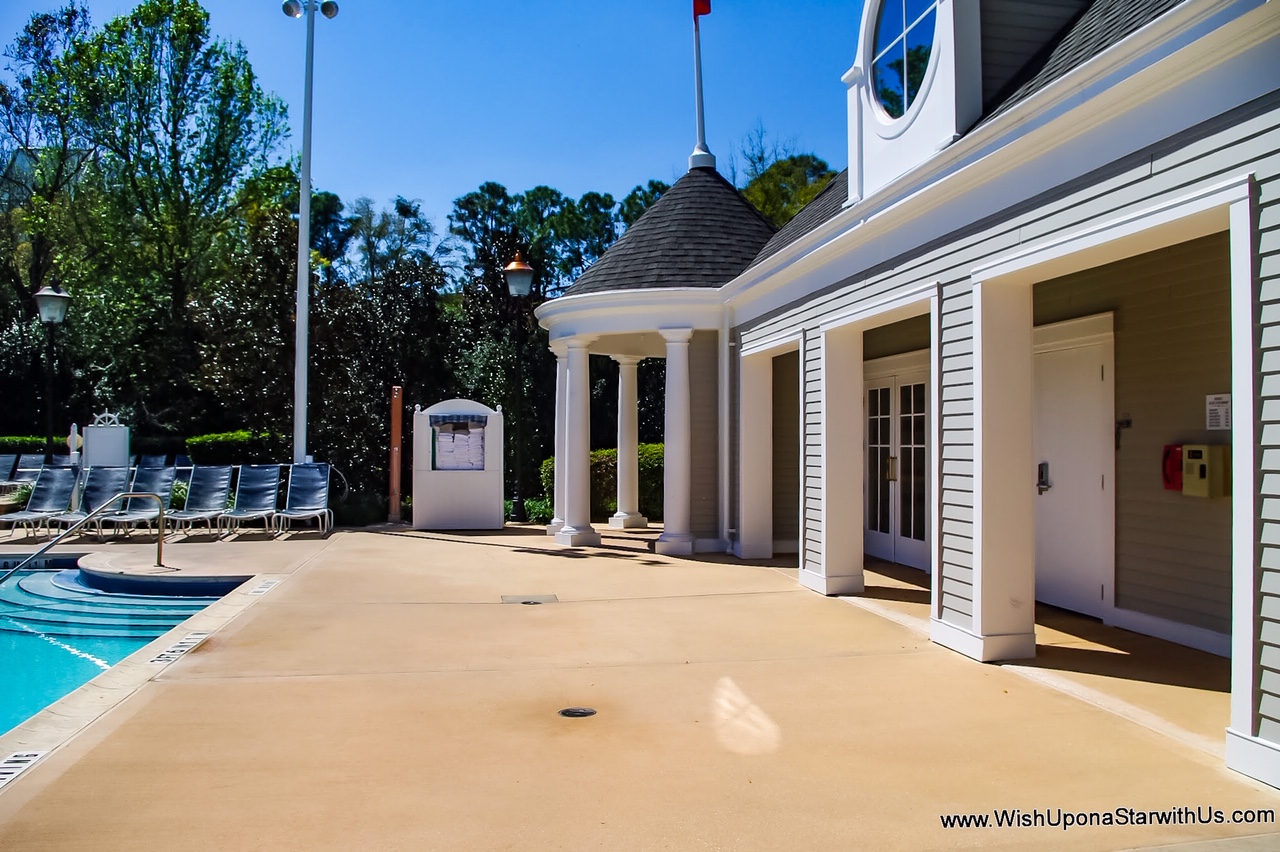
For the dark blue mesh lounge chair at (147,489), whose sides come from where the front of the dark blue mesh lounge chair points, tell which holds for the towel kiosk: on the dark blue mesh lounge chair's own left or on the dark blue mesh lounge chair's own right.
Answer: on the dark blue mesh lounge chair's own left

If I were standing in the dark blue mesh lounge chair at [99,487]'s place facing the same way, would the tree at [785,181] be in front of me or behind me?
behind

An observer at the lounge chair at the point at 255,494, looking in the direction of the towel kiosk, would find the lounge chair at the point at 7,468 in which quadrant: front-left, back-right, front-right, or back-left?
back-left

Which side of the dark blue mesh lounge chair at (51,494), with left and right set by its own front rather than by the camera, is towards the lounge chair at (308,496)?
left

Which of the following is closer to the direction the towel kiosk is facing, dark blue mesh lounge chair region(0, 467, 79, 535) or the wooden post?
the dark blue mesh lounge chair

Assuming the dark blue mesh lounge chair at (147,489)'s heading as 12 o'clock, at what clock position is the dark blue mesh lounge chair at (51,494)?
the dark blue mesh lounge chair at (51,494) is roughly at 2 o'clock from the dark blue mesh lounge chair at (147,489).

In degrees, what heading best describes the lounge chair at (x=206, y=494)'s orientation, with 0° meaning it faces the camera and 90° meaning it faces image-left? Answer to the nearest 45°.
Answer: approximately 45°

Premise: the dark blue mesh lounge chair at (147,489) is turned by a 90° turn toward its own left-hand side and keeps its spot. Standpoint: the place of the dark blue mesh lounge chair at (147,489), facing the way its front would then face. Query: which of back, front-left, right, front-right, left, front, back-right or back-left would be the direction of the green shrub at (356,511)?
front-left

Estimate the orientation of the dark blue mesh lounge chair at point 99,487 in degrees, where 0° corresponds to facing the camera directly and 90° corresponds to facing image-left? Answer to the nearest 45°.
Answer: approximately 45°
